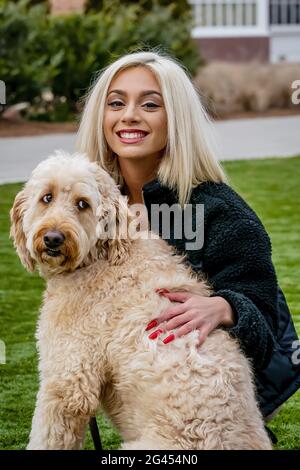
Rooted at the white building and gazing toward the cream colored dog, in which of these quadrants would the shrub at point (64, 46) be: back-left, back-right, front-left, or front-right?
front-right

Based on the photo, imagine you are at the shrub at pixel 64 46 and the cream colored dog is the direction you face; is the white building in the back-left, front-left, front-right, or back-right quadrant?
back-left

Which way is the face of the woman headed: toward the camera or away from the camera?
toward the camera

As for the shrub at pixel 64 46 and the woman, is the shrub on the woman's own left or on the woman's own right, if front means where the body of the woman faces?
on the woman's own right

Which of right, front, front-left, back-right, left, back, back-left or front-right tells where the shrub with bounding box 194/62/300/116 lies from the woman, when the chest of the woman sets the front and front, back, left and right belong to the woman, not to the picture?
back-right

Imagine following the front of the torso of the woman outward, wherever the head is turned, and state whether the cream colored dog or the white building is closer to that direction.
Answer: the cream colored dog

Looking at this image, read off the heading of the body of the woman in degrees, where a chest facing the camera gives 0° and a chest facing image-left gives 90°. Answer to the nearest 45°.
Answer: approximately 45°

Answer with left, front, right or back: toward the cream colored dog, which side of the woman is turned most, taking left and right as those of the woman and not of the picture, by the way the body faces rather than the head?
front

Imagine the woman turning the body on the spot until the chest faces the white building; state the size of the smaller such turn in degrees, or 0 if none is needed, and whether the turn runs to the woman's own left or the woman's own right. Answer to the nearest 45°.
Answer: approximately 135° to the woman's own right
